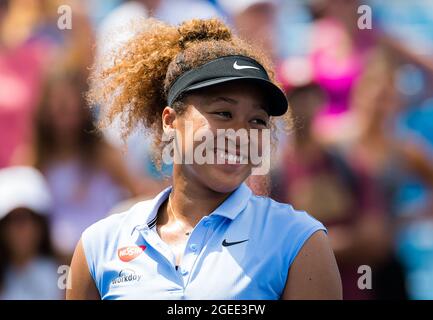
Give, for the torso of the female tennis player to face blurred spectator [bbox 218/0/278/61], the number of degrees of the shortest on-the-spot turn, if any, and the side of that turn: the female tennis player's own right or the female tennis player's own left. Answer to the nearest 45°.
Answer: approximately 180°

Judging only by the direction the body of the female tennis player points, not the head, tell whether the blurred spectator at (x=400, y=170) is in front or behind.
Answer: behind

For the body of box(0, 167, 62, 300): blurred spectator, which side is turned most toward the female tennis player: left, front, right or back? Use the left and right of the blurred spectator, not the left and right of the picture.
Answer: front

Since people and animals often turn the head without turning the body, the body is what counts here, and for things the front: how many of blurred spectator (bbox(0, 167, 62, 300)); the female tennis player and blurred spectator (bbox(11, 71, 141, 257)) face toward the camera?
3

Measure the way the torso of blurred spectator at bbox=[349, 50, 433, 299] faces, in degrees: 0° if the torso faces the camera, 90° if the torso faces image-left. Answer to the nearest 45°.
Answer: approximately 45°

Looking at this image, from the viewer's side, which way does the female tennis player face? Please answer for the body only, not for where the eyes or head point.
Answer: toward the camera

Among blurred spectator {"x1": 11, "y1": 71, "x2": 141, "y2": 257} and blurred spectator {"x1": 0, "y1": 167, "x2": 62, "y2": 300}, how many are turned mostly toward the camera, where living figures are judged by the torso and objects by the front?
2

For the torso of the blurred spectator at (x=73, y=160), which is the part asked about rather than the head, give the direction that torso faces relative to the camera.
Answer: toward the camera
